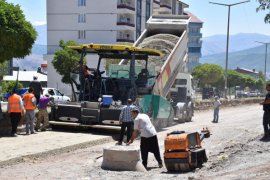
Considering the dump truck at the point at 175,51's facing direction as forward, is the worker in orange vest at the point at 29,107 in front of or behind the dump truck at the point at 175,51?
behind

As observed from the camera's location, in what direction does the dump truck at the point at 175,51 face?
facing away from the viewer and to the right of the viewer

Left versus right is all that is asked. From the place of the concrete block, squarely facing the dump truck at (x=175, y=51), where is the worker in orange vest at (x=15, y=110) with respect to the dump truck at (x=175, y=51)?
left
